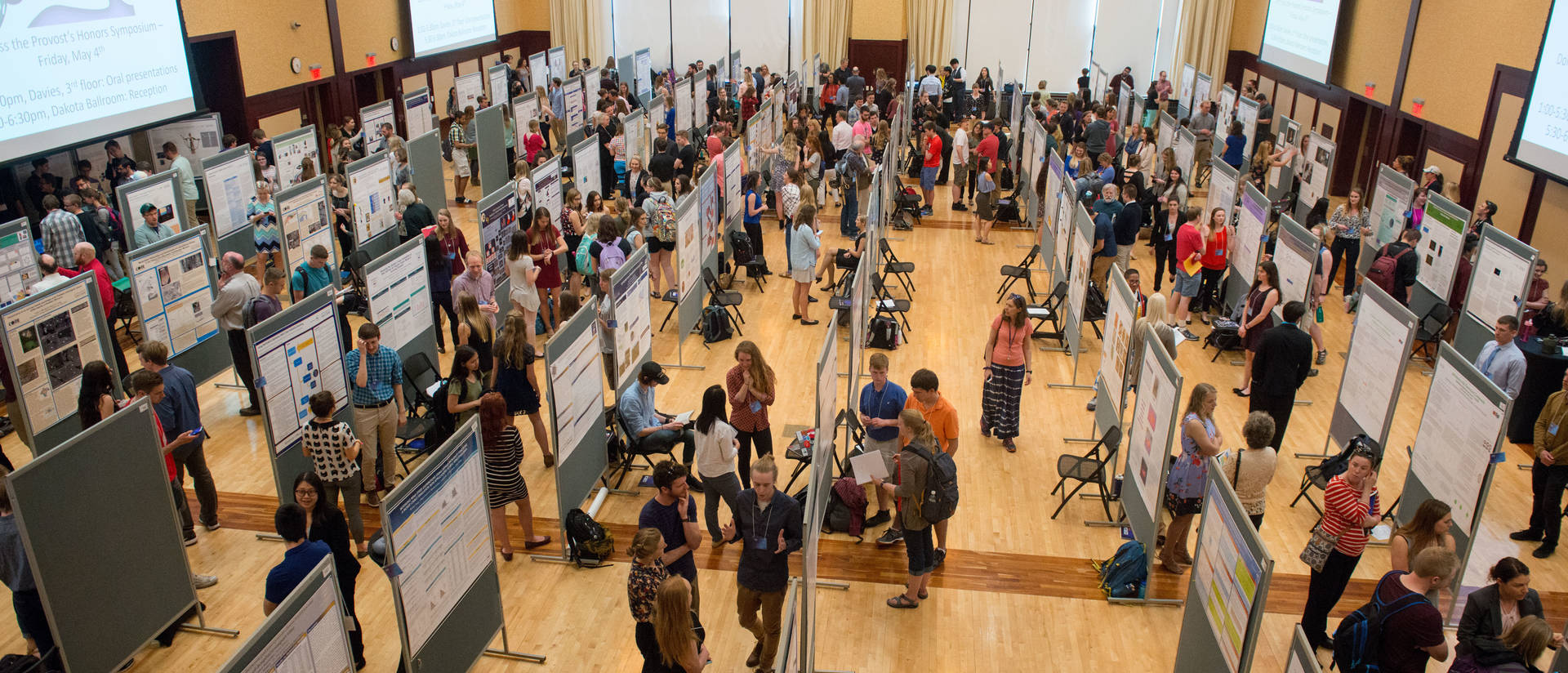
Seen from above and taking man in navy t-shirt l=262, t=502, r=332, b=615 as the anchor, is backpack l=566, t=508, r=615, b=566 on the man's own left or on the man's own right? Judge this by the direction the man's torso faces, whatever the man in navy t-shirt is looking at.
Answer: on the man's own right

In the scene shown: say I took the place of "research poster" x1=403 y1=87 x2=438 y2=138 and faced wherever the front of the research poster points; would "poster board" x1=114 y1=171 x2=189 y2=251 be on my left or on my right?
on my right

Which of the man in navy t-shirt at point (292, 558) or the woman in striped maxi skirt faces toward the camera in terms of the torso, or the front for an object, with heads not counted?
the woman in striped maxi skirt

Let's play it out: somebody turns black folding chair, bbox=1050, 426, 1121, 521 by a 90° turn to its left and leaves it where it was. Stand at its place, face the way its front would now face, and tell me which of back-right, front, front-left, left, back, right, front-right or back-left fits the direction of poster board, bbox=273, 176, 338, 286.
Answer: right

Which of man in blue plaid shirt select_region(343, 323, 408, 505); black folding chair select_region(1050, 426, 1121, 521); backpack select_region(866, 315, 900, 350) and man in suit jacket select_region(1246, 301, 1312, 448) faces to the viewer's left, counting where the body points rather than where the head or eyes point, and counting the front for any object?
the black folding chair

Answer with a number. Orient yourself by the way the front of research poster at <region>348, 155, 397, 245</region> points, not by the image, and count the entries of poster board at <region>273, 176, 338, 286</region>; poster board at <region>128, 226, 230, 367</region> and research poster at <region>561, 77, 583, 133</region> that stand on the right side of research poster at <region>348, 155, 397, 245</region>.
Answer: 2

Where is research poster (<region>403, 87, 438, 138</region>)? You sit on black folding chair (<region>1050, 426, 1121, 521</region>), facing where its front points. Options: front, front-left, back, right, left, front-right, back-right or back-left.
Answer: front-right

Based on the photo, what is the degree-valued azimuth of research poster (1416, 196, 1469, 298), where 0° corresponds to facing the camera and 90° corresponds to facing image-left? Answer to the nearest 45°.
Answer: approximately 45°

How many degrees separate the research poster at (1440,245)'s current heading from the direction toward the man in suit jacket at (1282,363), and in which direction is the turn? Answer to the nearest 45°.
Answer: approximately 45° to its left

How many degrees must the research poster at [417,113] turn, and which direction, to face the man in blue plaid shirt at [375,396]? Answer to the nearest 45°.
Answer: approximately 45° to its right

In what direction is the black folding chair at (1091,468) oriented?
to the viewer's left

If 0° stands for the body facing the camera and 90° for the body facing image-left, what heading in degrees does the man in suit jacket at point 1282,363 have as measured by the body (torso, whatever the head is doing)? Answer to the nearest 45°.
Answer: approximately 180°

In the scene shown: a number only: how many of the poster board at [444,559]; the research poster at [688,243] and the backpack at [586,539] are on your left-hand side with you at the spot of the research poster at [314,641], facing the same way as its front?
3

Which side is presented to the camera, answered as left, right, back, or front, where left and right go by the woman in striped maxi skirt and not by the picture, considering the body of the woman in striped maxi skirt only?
front

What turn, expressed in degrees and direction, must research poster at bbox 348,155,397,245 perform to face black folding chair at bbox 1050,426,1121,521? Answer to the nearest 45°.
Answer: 0° — it already faces it

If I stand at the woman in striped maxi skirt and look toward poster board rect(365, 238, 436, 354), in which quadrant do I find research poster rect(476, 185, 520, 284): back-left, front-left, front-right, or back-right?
front-right

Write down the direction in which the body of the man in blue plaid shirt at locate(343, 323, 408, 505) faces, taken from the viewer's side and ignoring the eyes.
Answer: toward the camera

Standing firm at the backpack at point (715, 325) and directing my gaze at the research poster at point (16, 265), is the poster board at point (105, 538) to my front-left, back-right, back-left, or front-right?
front-left

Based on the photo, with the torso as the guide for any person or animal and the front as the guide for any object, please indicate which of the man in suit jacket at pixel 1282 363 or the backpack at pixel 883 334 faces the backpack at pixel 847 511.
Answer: the backpack at pixel 883 334

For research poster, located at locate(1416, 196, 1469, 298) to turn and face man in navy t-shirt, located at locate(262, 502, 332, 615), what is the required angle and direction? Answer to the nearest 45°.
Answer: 0° — it already faces them

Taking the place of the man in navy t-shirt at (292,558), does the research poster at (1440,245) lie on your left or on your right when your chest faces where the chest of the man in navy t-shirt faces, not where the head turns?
on your right

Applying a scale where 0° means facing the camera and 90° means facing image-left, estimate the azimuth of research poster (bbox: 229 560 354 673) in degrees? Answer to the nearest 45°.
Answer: approximately 315°
